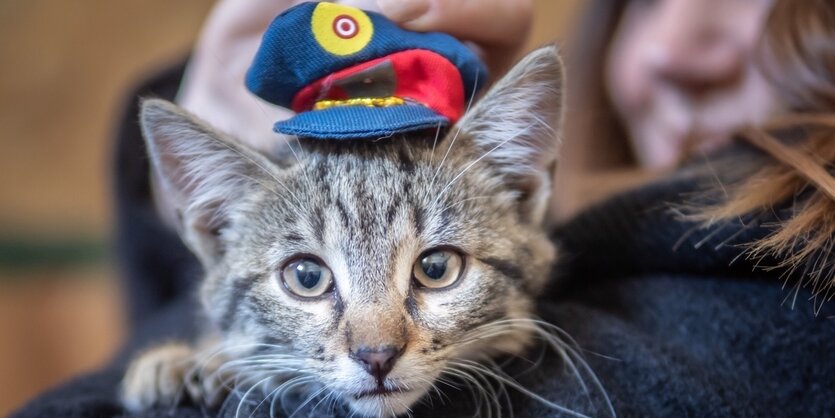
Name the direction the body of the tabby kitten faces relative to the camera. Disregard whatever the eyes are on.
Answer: toward the camera
